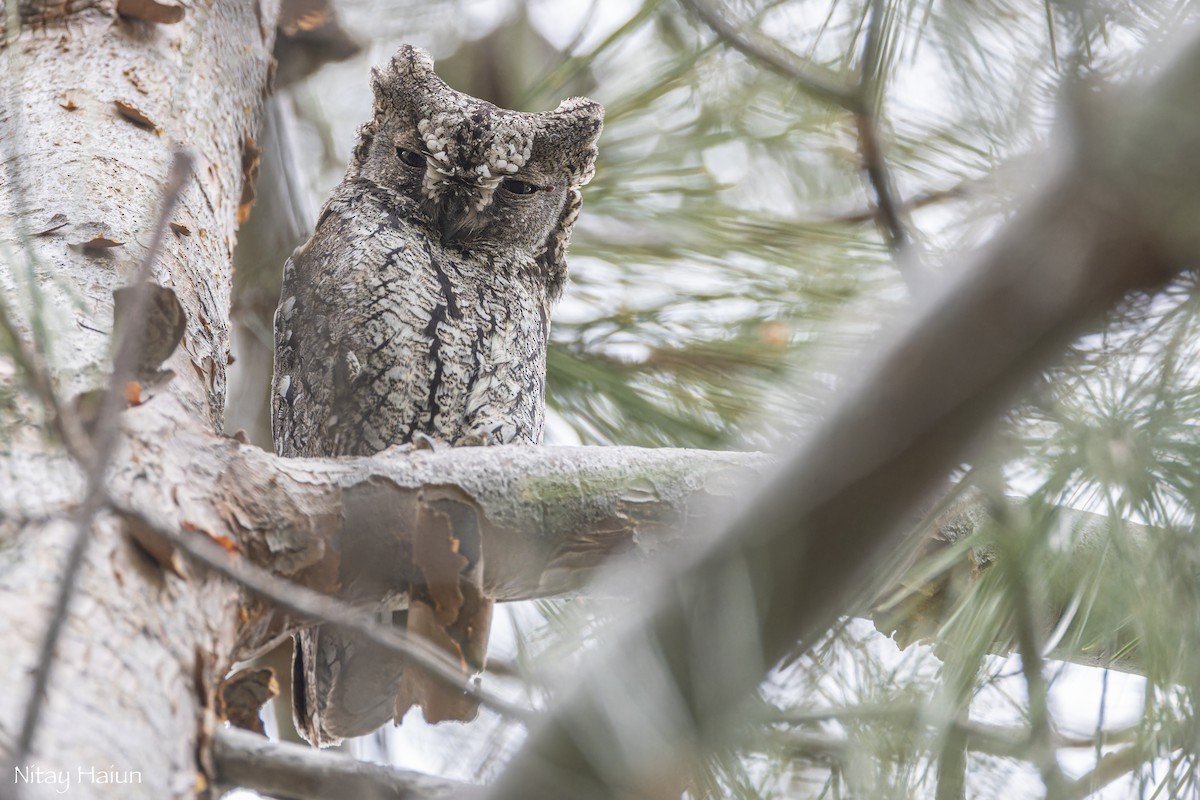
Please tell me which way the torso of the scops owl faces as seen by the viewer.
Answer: toward the camera

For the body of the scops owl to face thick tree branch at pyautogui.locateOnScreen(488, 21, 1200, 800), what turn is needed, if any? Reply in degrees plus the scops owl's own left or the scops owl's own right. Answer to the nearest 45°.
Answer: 0° — it already faces it
